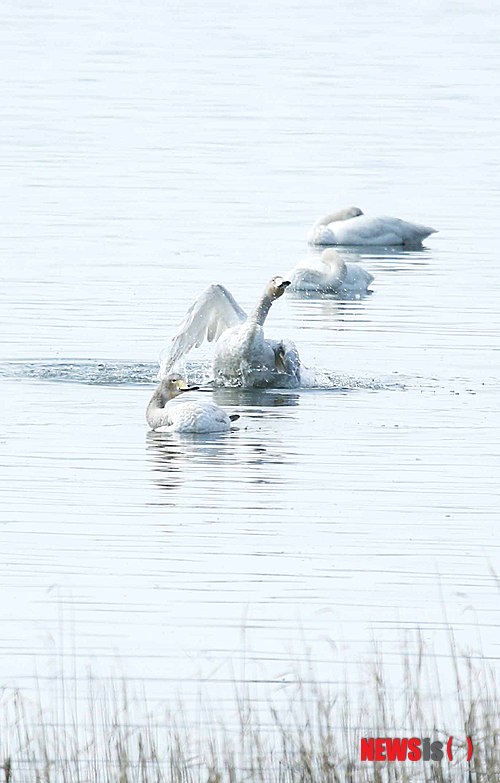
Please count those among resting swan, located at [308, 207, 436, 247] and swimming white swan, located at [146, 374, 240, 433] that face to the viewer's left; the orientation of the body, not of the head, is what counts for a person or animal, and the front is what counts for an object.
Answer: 2

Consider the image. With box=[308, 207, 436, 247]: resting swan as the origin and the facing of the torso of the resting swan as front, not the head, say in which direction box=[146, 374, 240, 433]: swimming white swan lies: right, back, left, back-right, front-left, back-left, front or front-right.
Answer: left

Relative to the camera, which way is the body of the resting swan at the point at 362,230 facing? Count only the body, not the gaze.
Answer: to the viewer's left

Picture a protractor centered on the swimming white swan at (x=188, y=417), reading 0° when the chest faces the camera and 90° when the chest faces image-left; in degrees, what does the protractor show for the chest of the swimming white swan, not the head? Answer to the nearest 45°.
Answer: approximately 90°

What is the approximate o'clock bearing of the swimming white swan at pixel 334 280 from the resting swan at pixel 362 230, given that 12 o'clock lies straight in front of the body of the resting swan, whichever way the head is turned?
The swimming white swan is roughly at 9 o'clock from the resting swan.

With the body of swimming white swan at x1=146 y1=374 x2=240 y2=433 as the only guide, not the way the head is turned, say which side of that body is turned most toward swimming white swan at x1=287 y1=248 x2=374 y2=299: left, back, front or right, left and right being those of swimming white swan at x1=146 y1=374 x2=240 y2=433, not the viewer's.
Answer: right

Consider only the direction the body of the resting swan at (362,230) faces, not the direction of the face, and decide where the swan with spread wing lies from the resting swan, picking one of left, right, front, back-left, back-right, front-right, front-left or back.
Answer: left

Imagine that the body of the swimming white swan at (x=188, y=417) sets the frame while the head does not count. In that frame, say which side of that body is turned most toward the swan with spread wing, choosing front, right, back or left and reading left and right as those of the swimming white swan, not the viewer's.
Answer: right

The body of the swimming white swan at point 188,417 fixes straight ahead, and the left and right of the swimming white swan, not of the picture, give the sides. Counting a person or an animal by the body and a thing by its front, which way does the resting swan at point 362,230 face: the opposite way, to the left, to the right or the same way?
the same way
